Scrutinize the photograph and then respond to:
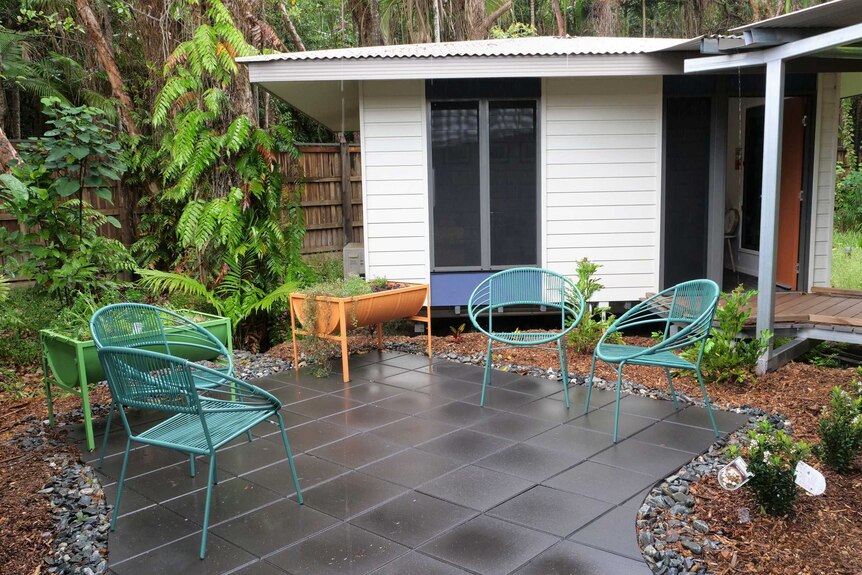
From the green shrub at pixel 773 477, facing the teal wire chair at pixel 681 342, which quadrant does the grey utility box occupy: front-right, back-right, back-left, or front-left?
front-left

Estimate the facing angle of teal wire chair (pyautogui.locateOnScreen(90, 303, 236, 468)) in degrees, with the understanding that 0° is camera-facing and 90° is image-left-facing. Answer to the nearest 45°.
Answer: approximately 315°

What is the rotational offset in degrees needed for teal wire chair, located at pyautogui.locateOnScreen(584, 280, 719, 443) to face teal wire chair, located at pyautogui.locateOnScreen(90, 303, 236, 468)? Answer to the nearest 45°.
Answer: approximately 45° to its right

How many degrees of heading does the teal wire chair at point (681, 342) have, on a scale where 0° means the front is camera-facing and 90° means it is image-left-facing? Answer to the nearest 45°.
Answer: approximately 45°

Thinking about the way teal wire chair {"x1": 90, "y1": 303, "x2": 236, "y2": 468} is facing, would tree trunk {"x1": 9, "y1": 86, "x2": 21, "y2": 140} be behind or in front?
behind

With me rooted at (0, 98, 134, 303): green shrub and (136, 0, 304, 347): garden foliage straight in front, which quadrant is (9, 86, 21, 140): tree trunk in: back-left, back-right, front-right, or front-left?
back-left

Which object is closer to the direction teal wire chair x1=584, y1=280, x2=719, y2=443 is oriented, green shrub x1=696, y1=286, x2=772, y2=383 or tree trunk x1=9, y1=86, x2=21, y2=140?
the tree trunk

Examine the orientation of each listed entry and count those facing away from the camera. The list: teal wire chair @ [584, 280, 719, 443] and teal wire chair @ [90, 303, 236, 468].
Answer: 0

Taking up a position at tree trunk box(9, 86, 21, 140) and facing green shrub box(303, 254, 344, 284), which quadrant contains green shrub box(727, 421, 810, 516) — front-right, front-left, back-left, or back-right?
front-right

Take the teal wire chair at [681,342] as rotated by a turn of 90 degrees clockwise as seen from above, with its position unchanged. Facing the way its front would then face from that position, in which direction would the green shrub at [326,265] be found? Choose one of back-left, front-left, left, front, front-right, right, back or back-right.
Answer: front

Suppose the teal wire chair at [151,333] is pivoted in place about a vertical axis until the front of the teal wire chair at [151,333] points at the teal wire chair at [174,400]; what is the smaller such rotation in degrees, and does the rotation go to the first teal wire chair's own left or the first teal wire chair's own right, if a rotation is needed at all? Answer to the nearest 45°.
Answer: approximately 45° to the first teal wire chair's own right

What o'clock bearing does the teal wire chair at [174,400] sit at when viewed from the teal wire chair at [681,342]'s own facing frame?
the teal wire chair at [174,400] is roughly at 12 o'clock from the teal wire chair at [681,342].

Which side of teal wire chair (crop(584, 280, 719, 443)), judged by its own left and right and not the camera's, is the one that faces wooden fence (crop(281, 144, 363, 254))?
right

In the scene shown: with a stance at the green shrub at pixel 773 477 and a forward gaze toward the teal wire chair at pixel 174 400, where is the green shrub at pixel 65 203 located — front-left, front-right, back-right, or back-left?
front-right

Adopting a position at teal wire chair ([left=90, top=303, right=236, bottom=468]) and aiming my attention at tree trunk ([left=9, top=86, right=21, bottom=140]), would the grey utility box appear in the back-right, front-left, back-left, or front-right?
front-right
